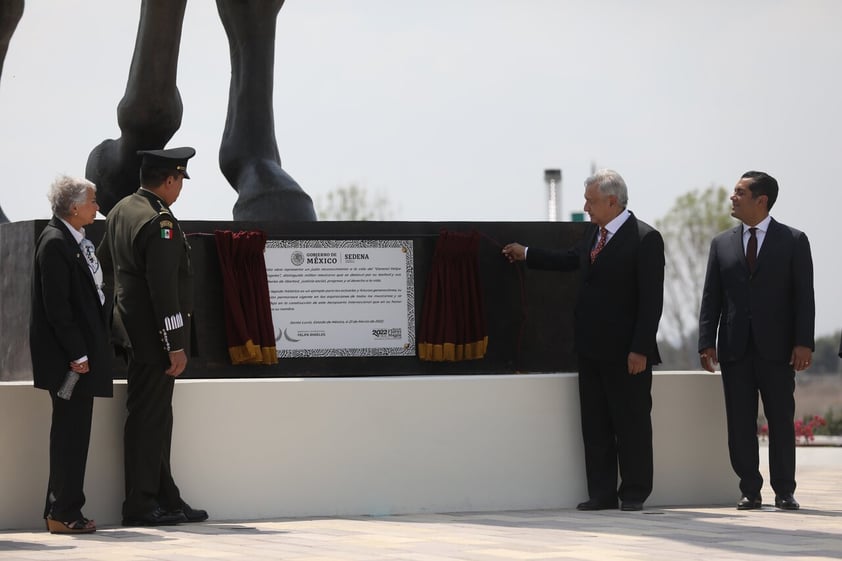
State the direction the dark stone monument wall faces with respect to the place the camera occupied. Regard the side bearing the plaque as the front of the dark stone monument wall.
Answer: facing the viewer

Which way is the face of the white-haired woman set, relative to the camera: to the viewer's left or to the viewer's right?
to the viewer's right

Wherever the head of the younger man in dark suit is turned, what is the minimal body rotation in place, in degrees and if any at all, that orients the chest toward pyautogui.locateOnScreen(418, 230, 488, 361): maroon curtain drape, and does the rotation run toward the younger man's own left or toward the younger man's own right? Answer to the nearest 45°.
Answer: approximately 90° to the younger man's own right

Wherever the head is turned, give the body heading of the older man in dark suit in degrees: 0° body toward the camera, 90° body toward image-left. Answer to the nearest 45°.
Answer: approximately 45°

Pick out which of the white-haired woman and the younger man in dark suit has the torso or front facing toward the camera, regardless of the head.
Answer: the younger man in dark suit

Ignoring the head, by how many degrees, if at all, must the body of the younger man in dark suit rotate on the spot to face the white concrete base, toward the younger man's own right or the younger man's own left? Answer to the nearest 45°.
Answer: approximately 90° to the younger man's own right

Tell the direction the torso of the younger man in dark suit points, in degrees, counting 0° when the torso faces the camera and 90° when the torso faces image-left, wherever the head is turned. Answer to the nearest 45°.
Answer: approximately 0°

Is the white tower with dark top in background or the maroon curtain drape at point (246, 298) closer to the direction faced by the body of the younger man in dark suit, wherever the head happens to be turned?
the maroon curtain drape

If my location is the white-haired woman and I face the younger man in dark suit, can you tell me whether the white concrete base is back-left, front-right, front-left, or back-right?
front-left

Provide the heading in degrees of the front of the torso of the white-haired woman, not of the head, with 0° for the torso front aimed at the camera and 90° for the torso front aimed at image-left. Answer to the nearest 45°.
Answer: approximately 270°

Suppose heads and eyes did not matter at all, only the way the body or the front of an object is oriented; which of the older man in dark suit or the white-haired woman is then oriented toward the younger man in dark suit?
the white-haired woman

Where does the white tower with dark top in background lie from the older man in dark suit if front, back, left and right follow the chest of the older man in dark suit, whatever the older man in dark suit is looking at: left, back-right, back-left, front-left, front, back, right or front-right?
back-right

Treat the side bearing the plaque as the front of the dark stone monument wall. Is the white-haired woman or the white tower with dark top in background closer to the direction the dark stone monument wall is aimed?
the white-haired woman

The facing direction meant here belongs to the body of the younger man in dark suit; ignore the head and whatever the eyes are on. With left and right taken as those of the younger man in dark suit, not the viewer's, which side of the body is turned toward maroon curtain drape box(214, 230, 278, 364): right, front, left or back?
right

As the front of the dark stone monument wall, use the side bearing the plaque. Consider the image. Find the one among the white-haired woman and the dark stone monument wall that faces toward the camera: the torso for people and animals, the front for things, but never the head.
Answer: the dark stone monument wall

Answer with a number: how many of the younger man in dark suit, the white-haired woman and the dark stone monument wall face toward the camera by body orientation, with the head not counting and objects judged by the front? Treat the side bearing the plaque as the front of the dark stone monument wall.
2
